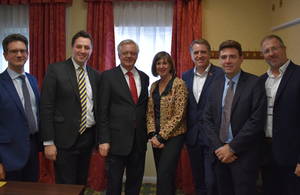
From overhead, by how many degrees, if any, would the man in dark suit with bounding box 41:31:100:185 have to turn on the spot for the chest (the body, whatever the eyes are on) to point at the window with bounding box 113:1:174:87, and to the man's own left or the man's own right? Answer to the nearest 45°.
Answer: approximately 90° to the man's own left

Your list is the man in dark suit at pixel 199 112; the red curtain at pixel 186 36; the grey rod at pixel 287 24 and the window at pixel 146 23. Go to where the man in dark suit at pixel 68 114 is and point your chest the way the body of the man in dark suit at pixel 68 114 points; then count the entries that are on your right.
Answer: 0

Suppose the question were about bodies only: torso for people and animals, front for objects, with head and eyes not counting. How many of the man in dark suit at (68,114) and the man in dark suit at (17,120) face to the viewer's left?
0

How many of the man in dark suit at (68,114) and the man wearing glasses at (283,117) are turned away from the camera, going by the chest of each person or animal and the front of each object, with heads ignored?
0

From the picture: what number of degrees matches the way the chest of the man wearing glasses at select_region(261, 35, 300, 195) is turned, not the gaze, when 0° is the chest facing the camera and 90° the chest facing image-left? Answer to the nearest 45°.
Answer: approximately 45°

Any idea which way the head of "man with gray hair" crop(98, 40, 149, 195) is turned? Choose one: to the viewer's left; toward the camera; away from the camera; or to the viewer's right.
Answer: toward the camera

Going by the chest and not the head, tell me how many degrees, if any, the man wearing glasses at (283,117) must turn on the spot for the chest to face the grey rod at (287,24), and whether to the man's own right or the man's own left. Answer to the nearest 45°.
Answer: approximately 135° to the man's own right

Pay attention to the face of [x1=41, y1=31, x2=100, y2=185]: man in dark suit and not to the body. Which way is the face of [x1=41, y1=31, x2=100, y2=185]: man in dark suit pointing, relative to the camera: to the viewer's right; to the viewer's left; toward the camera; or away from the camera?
toward the camera

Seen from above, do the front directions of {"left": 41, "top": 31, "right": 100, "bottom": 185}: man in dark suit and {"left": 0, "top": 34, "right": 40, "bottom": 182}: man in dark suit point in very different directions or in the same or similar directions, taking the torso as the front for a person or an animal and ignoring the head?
same or similar directions

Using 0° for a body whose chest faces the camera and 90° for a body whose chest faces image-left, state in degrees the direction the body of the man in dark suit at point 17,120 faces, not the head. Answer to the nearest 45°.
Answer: approximately 315°

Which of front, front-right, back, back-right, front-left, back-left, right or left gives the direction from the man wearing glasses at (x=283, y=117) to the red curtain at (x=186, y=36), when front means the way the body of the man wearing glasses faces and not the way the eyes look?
right

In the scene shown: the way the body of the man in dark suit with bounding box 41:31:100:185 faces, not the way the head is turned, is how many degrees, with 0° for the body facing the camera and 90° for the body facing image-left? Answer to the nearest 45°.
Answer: approximately 315°

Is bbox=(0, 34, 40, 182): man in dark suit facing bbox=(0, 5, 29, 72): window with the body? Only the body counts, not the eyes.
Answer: no

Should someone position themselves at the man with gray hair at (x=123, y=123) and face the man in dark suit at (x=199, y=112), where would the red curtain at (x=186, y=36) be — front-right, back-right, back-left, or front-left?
front-left

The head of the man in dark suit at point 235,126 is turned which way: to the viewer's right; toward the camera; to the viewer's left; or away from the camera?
toward the camera

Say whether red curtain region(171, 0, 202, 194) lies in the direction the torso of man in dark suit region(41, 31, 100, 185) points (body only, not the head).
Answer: no
